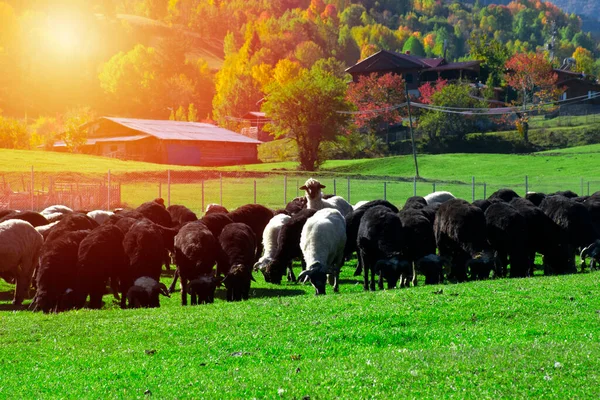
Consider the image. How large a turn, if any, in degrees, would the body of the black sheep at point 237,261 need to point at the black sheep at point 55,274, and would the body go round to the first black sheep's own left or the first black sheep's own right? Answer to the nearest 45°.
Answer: approximately 90° to the first black sheep's own right

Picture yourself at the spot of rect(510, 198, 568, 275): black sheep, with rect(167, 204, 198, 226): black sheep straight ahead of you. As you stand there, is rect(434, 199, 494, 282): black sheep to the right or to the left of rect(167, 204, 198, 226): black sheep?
left

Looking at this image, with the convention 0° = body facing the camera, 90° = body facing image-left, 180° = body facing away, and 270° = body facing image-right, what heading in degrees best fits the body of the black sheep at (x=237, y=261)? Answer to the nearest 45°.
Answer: approximately 0°

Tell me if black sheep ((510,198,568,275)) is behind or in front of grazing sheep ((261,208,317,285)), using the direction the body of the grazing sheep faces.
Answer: behind

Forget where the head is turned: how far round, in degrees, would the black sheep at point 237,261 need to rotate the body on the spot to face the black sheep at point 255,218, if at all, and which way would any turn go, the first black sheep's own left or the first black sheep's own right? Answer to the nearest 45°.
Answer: approximately 180°

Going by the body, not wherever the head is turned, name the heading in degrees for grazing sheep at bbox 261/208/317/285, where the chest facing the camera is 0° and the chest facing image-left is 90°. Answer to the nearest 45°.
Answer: approximately 45°

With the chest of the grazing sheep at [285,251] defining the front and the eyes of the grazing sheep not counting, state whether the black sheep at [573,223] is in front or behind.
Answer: behind

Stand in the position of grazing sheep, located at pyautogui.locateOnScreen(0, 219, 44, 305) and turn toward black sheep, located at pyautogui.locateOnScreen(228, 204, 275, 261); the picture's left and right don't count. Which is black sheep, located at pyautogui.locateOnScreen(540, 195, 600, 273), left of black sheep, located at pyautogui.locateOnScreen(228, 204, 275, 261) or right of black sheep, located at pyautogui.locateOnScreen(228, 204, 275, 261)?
right
